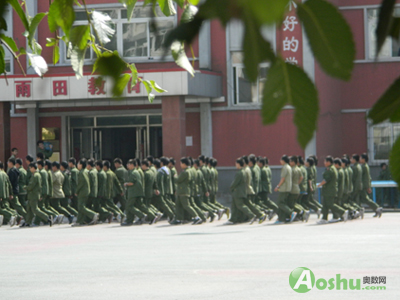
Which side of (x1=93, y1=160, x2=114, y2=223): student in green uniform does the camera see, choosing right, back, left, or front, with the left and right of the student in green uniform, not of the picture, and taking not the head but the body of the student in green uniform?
left

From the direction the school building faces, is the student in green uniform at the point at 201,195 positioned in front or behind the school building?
in front

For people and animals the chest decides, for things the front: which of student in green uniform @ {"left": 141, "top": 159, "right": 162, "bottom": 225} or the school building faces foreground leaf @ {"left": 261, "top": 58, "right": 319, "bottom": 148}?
the school building

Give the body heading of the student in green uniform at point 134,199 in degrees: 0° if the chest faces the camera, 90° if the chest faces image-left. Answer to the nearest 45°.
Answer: approximately 90°

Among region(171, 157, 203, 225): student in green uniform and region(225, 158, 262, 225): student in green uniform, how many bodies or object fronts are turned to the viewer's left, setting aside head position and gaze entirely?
2

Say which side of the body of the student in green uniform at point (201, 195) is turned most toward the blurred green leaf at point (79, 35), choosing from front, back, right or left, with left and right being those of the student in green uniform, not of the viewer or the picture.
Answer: left

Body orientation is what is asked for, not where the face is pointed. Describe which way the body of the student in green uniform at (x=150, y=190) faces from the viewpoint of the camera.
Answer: to the viewer's left

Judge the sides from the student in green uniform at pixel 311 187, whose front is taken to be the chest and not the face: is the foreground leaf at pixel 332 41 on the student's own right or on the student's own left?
on the student's own left

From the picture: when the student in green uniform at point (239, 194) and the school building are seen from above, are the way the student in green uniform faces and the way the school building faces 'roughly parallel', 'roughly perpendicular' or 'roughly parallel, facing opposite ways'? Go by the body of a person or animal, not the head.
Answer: roughly perpendicular

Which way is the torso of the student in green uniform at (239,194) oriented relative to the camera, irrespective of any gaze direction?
to the viewer's left

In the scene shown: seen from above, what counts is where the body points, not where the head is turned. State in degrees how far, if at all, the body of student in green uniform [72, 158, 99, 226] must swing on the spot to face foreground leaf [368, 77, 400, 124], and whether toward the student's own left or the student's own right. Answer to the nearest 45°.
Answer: approximately 90° to the student's own left

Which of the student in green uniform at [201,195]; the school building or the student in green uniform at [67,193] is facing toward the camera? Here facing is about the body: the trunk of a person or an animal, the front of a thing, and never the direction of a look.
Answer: the school building
